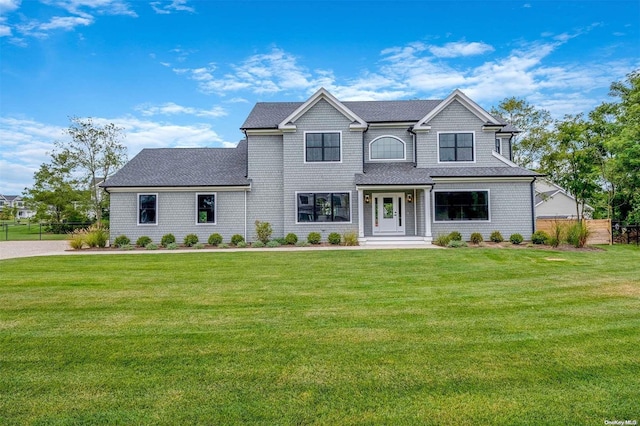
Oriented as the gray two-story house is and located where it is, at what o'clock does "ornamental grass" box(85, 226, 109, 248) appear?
The ornamental grass is roughly at 3 o'clock from the gray two-story house.

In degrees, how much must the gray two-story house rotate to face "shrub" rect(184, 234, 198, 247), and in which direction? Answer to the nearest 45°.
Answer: approximately 90° to its right

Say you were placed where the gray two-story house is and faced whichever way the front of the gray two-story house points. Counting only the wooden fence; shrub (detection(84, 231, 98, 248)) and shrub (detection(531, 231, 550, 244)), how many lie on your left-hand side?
2

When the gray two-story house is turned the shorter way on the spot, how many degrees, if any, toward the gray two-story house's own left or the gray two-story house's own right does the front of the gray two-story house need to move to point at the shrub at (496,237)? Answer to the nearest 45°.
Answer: approximately 90° to the gray two-story house's own left

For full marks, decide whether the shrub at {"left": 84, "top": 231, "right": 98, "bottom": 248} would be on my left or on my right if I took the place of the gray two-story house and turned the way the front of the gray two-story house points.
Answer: on my right

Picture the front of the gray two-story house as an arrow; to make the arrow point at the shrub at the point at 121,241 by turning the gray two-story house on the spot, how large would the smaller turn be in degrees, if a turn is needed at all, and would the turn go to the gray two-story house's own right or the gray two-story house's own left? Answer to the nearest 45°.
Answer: approximately 90° to the gray two-story house's own right

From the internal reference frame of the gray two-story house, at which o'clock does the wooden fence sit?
The wooden fence is roughly at 9 o'clock from the gray two-story house.

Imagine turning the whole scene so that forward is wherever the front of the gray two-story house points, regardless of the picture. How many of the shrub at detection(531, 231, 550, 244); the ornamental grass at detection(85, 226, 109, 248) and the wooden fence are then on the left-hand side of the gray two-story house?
2

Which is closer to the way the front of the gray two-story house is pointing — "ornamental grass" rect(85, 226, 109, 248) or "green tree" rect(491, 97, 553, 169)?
the ornamental grass

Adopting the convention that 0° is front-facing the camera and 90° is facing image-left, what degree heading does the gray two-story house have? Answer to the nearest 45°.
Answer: approximately 0°

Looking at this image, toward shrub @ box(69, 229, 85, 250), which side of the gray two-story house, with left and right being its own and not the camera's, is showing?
right

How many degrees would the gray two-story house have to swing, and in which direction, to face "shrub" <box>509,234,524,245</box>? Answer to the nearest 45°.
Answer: approximately 90° to its left
